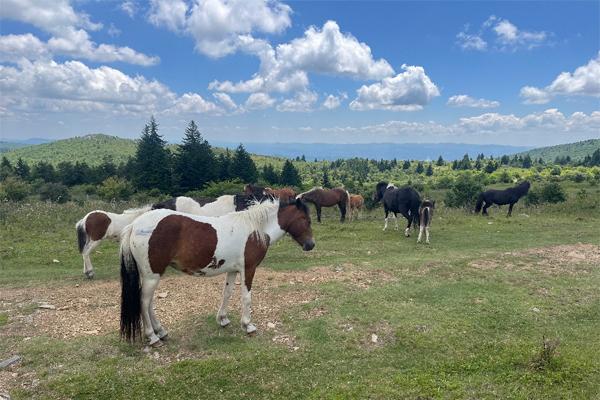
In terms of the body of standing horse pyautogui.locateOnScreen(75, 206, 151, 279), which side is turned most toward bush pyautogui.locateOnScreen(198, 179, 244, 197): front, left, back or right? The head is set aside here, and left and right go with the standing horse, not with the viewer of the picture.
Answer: left

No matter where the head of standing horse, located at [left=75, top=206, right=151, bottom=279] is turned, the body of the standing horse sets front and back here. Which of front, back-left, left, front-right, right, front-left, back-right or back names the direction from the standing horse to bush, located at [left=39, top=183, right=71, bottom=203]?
left

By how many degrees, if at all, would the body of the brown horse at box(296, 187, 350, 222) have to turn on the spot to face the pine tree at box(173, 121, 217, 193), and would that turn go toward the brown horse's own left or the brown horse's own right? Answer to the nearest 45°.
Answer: approximately 45° to the brown horse's own right

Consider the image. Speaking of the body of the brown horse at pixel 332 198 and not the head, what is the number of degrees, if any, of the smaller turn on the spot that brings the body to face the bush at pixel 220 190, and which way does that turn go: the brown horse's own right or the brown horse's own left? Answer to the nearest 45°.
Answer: approximately 45° to the brown horse's own right

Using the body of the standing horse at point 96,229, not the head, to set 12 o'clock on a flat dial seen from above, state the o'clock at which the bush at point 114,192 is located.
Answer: The bush is roughly at 9 o'clock from the standing horse.

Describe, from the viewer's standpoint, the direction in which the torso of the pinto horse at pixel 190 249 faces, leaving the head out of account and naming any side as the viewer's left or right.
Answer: facing to the right of the viewer

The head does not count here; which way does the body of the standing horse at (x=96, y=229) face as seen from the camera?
to the viewer's right

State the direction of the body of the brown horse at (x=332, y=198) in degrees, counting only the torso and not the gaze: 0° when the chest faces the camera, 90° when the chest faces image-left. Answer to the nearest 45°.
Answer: approximately 90°

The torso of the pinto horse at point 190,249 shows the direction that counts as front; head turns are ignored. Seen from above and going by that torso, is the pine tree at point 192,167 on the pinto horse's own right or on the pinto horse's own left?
on the pinto horse's own left
